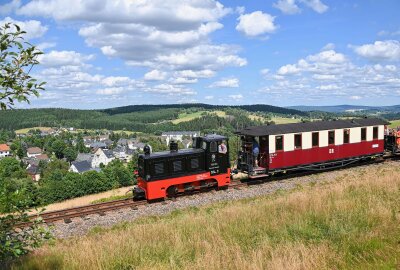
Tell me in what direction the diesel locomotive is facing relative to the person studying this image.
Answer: facing the viewer and to the left of the viewer

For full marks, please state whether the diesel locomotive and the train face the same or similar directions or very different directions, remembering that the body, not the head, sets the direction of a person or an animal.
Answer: same or similar directions
